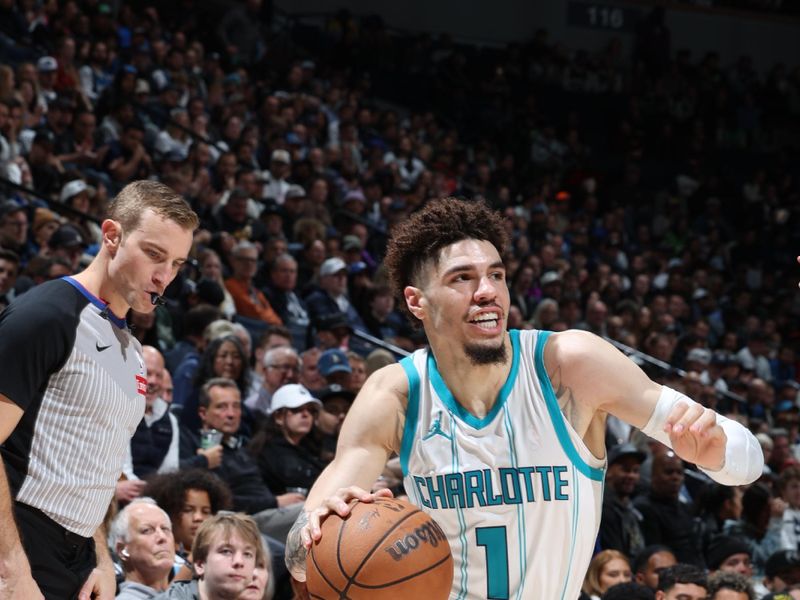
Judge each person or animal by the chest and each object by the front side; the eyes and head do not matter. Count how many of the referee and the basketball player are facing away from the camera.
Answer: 0

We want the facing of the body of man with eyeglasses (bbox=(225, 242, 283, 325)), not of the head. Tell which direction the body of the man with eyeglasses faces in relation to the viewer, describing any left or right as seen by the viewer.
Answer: facing the viewer and to the right of the viewer

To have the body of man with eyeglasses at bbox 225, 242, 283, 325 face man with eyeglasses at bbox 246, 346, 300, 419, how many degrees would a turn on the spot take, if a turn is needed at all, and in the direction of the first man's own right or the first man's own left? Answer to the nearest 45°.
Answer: approximately 45° to the first man's own right

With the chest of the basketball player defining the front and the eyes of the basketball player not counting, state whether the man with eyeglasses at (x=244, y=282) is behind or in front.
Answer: behind

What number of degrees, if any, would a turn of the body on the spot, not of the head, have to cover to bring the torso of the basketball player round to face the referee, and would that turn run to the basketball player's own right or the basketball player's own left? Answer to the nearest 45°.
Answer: approximately 90° to the basketball player's own right

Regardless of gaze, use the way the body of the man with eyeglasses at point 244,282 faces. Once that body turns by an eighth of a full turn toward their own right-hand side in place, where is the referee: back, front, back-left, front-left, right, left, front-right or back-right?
front

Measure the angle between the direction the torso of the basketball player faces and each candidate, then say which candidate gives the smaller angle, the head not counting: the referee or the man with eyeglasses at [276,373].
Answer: the referee

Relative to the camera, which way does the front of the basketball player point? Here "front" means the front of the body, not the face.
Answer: toward the camera
